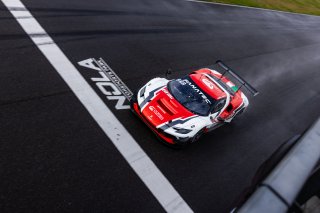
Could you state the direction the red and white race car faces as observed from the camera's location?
facing the viewer and to the left of the viewer
